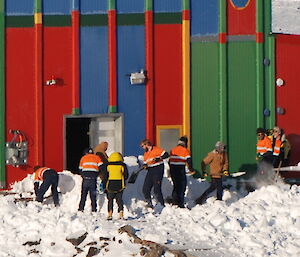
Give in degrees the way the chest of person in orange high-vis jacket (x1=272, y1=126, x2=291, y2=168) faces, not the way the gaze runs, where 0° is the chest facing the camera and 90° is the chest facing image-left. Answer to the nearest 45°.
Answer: approximately 45°

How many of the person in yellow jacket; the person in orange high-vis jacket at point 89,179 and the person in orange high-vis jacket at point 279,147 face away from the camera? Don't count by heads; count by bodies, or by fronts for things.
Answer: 2

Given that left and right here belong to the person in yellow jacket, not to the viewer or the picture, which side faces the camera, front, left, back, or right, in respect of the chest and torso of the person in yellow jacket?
back

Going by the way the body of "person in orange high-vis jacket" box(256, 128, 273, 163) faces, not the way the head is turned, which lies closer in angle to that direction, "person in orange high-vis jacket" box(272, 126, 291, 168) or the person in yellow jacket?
the person in yellow jacket

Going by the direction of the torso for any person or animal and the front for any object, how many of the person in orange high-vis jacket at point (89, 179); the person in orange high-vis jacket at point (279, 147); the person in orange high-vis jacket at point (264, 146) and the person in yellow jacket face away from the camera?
2

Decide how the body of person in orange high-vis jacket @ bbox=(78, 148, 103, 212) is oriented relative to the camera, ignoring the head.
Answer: away from the camera

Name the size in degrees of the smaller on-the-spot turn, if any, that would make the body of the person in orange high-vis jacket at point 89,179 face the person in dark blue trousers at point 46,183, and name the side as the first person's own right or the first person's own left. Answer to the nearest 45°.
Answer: approximately 45° to the first person's own left
